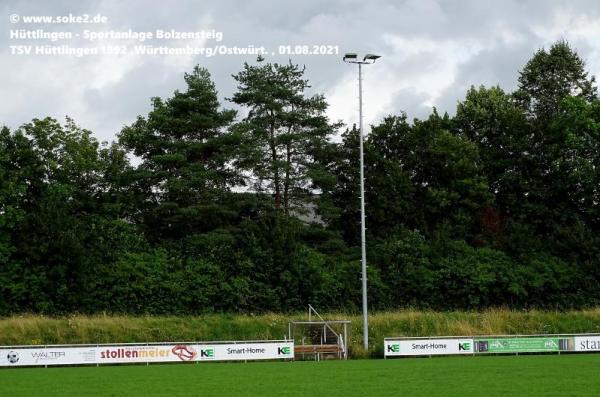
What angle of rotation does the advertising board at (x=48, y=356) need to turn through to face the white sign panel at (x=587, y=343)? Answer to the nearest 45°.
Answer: approximately 90° to its left

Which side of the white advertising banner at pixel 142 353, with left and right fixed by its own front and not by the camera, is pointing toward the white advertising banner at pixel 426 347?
left

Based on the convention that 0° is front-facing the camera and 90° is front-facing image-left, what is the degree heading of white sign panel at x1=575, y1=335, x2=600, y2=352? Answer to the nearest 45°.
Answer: approximately 0°

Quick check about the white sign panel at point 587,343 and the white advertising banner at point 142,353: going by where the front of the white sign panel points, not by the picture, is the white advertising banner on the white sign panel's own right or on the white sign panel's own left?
on the white sign panel's own right

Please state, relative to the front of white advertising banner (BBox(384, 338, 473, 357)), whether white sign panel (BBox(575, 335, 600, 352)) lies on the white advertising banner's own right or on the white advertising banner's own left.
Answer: on the white advertising banner's own left

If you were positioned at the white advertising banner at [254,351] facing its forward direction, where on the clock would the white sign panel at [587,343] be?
The white sign panel is roughly at 9 o'clock from the white advertising banner.

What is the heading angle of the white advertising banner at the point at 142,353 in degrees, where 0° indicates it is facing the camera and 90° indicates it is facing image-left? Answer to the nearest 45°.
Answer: approximately 0°
